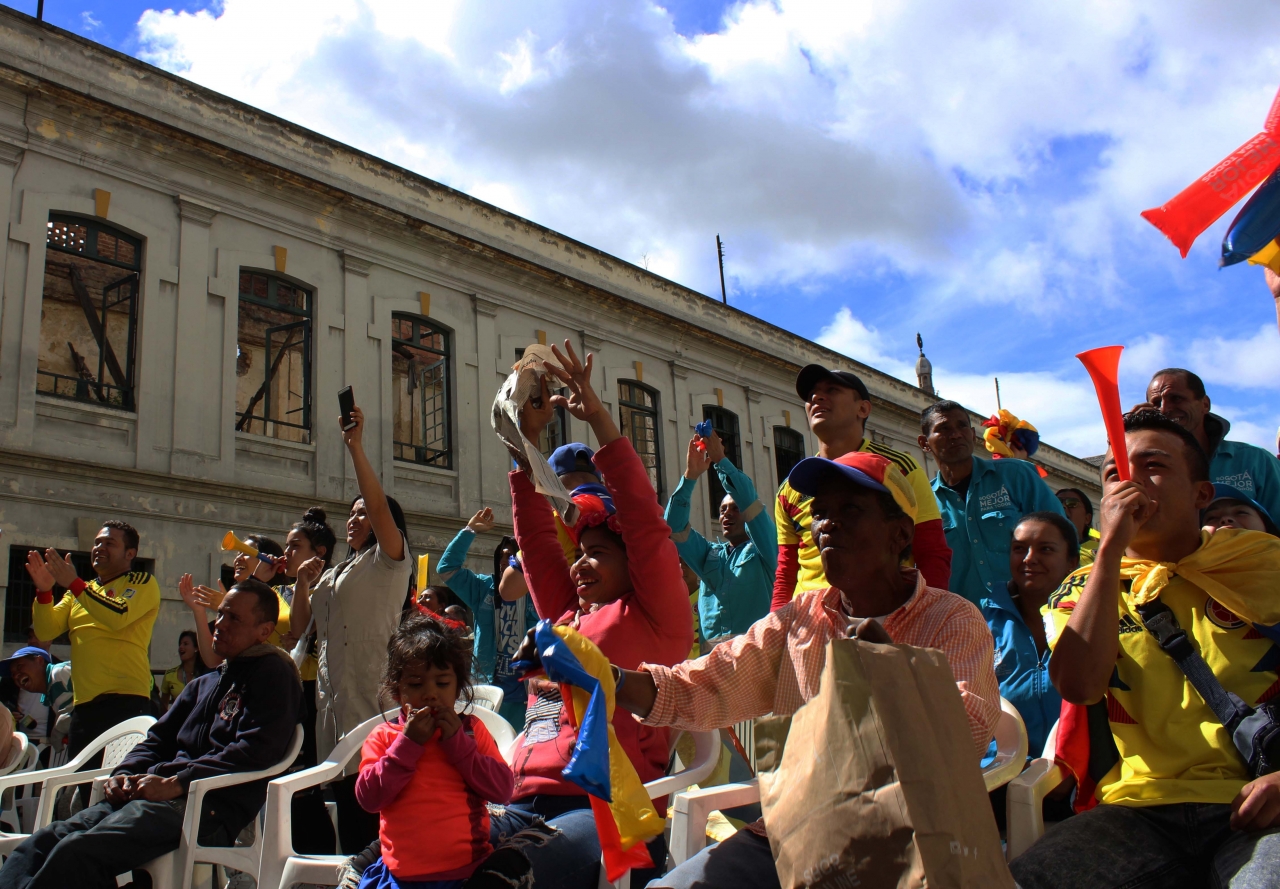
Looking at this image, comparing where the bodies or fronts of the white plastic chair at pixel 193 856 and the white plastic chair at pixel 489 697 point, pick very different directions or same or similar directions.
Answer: same or similar directions

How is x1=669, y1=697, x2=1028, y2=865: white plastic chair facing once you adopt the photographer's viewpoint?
facing the viewer and to the left of the viewer

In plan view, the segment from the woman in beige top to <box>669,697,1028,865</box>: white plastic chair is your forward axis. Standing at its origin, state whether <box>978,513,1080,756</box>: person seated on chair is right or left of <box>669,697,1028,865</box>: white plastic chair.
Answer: left

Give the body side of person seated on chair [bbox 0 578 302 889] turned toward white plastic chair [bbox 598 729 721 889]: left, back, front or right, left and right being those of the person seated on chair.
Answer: left

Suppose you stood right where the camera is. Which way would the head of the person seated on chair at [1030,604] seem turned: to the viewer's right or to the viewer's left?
to the viewer's left

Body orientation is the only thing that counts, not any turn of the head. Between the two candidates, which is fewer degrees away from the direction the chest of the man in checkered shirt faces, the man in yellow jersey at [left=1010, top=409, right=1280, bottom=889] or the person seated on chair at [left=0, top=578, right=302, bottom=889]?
the person seated on chair

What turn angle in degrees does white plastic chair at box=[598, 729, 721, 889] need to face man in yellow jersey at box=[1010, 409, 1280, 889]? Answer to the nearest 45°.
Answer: approximately 90° to its left

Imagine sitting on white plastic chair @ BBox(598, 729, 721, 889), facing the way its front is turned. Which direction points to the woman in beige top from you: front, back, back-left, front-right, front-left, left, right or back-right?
right

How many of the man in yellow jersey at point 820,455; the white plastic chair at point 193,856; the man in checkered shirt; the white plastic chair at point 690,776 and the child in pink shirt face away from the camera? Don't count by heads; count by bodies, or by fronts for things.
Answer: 0
